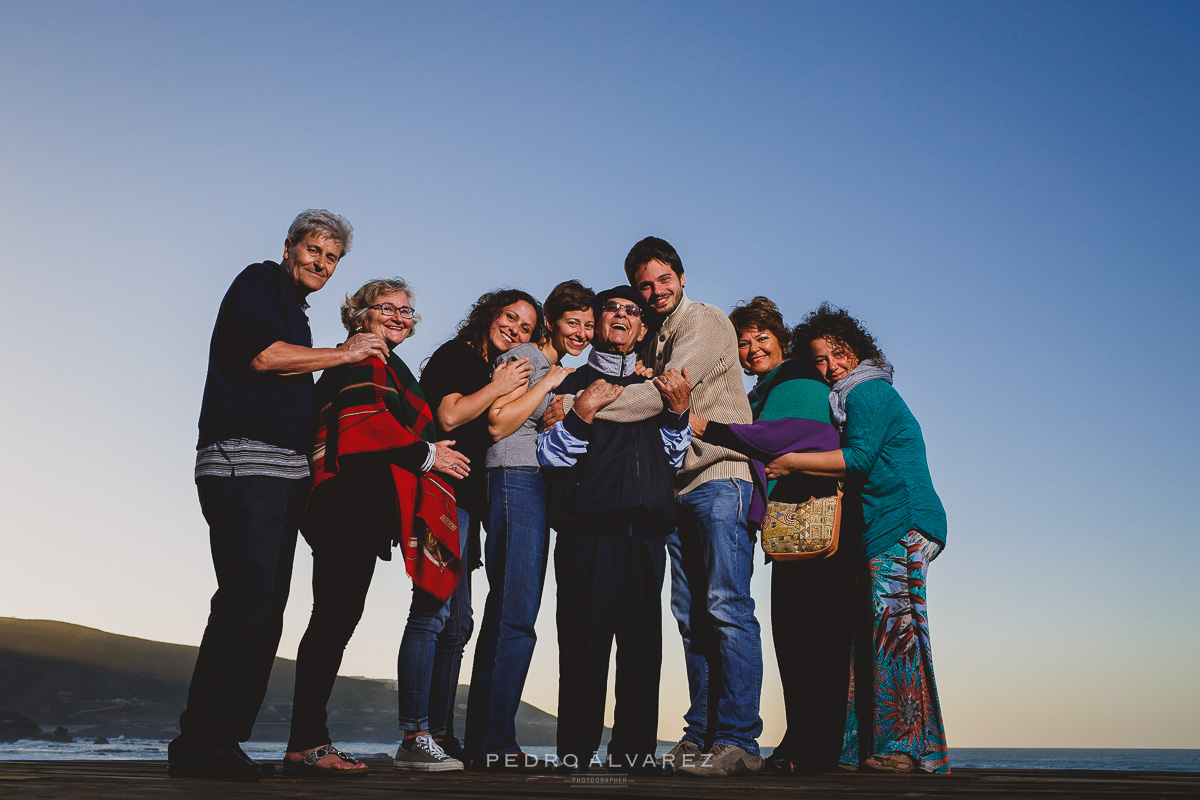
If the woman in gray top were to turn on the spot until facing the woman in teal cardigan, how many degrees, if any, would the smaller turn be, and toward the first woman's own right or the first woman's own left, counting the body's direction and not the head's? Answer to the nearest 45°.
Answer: approximately 45° to the first woman's own left
